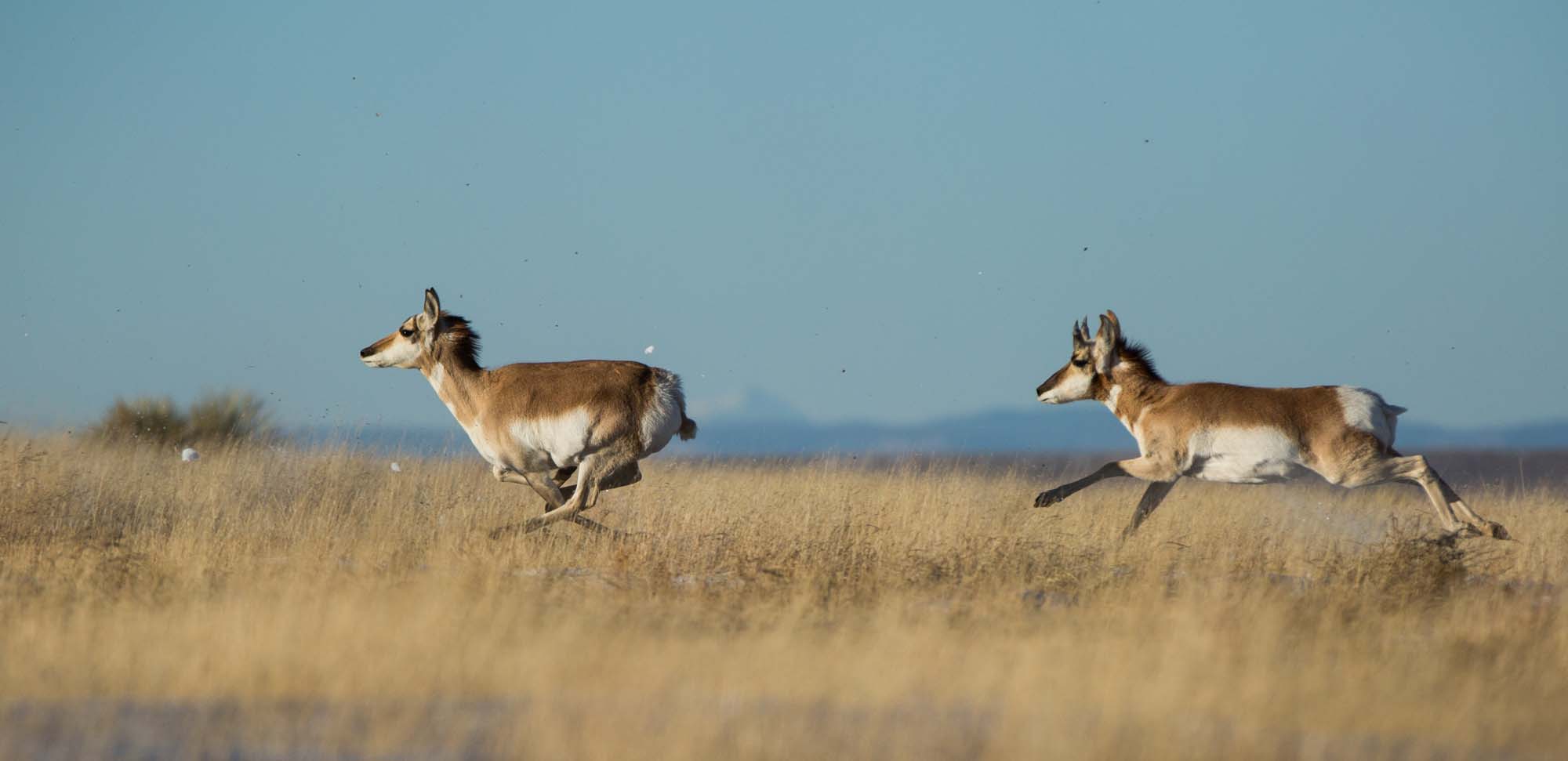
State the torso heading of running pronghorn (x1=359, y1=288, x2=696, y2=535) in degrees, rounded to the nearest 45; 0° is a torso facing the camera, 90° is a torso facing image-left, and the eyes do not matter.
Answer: approximately 90°

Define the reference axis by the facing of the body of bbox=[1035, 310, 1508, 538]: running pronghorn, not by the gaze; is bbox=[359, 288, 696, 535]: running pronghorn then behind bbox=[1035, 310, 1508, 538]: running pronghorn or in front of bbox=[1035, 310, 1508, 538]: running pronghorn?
in front

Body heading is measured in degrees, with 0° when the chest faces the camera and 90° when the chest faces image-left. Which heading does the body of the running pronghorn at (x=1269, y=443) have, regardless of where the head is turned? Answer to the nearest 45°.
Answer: approximately 90°

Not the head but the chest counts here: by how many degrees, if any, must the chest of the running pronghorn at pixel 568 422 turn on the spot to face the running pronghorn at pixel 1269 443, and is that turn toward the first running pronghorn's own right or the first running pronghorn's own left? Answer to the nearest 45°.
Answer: approximately 180°

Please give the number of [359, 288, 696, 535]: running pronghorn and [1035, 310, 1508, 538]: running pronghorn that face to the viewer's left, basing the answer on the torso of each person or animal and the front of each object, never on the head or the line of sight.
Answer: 2
